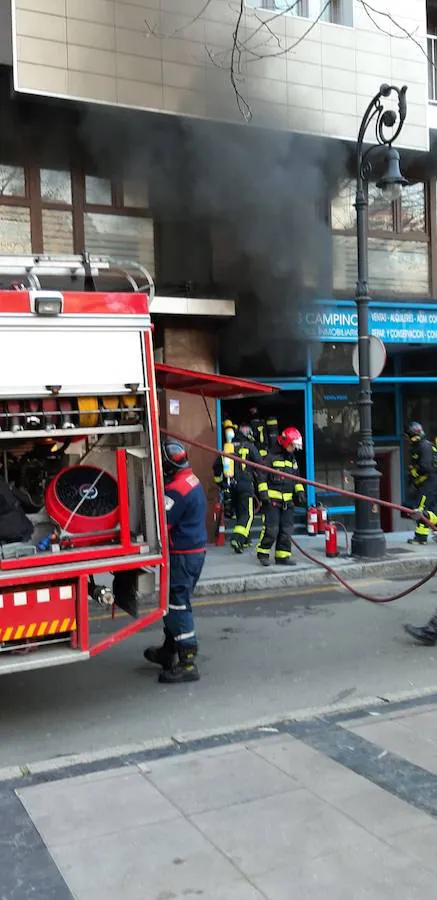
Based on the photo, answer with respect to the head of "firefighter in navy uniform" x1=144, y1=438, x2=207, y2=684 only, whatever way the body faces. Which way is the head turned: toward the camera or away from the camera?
away from the camera

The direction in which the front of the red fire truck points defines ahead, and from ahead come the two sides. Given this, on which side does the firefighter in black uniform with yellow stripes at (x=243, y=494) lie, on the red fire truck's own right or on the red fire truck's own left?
on the red fire truck's own right

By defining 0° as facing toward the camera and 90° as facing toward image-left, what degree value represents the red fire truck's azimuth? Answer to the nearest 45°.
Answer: approximately 90°

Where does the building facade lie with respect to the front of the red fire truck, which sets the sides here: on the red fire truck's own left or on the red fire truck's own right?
on the red fire truck's own right

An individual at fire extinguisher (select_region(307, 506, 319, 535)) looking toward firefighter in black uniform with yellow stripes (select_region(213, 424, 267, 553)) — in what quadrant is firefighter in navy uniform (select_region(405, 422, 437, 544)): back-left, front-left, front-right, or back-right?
back-left

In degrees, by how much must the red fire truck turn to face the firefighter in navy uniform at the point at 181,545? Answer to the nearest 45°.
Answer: approximately 135° to its right
